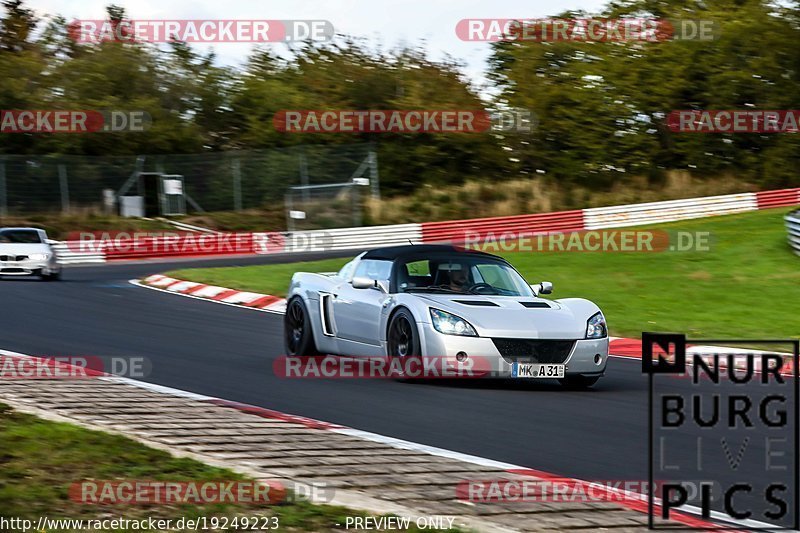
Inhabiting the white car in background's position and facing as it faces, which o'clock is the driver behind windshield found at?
The driver behind windshield is roughly at 12 o'clock from the white car in background.

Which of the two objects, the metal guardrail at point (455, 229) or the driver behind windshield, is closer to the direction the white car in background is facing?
the driver behind windshield

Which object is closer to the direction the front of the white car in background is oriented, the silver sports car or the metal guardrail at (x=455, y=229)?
the silver sports car

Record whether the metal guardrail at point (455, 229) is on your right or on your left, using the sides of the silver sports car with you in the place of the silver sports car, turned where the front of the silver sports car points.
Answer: on your left

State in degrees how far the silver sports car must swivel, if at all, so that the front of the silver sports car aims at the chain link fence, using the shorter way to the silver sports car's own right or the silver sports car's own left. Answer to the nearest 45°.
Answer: approximately 135° to the silver sports car's own left

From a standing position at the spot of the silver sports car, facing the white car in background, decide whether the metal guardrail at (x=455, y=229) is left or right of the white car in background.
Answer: right

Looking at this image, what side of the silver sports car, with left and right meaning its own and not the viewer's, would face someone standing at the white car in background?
back

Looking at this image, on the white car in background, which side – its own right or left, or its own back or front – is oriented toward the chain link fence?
back

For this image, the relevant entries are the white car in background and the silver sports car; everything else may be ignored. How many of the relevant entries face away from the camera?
0

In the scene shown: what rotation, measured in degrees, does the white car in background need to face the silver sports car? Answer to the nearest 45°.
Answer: approximately 45° to its left
